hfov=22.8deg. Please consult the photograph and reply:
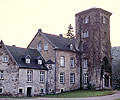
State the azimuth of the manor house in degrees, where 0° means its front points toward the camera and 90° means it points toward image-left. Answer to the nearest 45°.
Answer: approximately 315°
